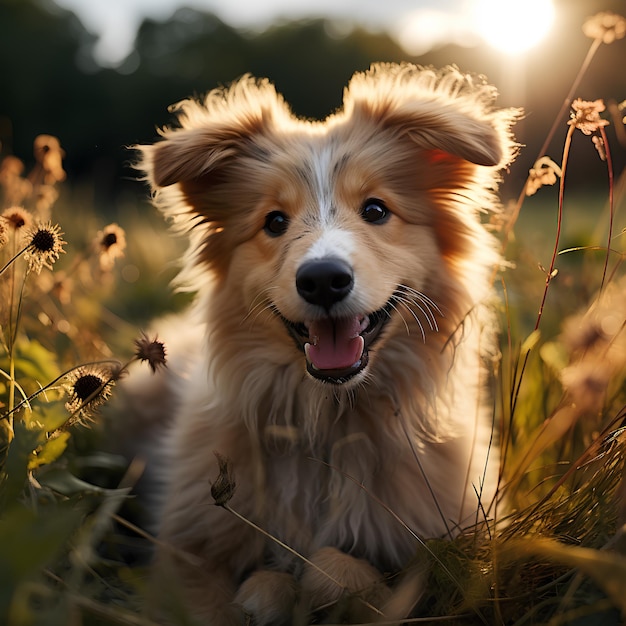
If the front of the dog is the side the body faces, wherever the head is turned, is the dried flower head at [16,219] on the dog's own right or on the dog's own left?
on the dog's own right

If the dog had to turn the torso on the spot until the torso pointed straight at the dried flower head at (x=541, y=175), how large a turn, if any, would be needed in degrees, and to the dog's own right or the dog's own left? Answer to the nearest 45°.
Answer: approximately 45° to the dog's own left

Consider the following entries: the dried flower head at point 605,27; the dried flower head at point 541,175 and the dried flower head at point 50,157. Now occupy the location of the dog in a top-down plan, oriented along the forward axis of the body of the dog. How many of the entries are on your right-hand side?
1

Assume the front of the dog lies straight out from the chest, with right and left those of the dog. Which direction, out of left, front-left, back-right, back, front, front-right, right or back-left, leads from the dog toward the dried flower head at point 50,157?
right

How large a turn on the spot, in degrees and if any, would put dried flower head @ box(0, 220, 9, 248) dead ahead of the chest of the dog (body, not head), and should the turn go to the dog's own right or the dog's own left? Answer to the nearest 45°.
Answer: approximately 45° to the dog's own right

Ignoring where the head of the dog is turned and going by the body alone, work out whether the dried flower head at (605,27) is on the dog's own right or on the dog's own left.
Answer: on the dog's own left

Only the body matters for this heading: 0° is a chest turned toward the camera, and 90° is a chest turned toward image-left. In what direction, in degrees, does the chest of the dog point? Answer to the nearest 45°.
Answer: approximately 0°
